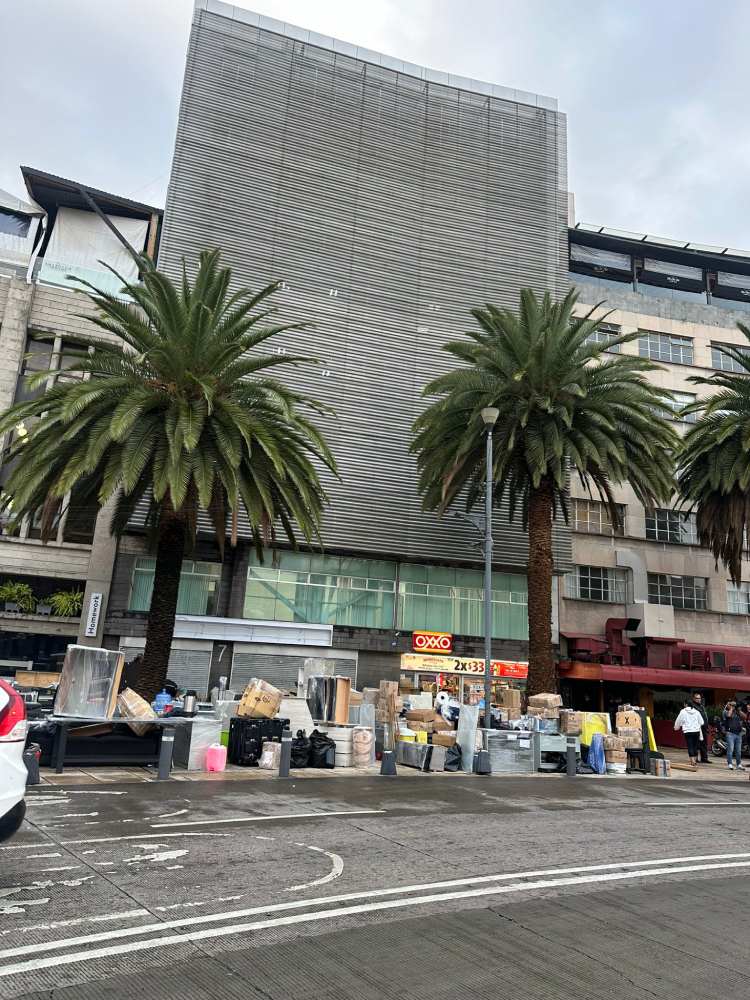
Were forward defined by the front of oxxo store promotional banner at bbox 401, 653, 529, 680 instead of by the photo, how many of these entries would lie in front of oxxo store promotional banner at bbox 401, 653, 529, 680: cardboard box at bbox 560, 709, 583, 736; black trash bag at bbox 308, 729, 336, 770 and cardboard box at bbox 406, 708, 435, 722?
3

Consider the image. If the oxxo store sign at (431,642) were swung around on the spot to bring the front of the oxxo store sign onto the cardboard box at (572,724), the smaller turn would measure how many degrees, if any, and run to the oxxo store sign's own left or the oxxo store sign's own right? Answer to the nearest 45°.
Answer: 0° — it already faces it

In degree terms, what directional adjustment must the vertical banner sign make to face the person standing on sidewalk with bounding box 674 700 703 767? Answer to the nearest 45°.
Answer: approximately 45° to its left

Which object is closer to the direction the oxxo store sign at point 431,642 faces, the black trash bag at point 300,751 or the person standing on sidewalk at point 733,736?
the black trash bag

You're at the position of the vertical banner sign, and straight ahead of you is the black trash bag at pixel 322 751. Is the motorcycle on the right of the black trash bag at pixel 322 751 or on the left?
left

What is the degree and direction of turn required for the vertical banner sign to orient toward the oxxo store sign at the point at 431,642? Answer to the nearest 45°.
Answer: approximately 90° to its left

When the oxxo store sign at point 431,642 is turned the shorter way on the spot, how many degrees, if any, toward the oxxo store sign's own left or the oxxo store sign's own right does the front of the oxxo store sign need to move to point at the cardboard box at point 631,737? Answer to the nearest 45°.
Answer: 0° — it already faces it

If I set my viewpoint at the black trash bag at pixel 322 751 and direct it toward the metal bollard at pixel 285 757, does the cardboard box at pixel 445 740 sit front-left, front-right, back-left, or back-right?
back-left

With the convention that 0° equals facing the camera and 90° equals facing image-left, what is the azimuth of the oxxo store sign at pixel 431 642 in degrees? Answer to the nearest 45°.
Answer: approximately 0°
